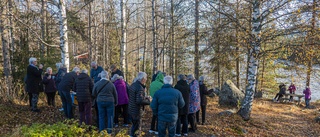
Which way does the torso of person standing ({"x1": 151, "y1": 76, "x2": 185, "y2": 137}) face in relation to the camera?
away from the camera

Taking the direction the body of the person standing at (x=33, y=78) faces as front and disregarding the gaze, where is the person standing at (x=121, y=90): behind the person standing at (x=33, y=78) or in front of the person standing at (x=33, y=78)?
in front

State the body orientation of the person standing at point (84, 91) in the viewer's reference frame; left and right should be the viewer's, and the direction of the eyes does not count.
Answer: facing away from the viewer

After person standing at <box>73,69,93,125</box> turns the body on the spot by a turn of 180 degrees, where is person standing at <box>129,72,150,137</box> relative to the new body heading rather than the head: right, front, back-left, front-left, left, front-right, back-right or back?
front-left

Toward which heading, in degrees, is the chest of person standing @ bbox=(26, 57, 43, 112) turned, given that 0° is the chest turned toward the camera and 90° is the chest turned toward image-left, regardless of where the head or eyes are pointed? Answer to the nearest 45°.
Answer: approximately 270°
